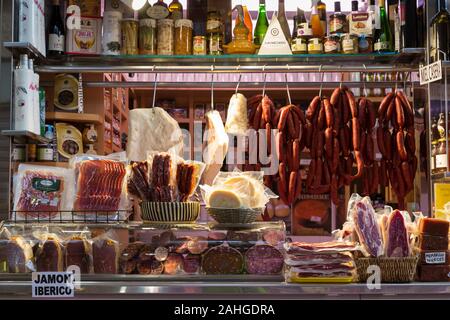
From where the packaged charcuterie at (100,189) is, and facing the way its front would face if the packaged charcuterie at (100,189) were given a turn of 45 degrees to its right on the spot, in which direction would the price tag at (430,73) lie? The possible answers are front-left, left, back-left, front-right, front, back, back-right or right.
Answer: back-left

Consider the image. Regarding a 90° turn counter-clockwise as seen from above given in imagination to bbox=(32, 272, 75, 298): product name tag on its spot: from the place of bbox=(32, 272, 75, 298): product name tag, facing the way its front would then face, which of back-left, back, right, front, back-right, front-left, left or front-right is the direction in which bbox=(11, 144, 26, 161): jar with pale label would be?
left

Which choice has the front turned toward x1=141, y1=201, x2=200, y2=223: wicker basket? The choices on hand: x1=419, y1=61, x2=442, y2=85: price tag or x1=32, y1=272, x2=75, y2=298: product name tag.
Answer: x1=419, y1=61, x2=442, y2=85: price tag

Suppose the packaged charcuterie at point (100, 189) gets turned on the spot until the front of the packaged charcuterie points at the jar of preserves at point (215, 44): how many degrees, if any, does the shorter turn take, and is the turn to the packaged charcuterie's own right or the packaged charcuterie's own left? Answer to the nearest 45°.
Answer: approximately 135° to the packaged charcuterie's own left

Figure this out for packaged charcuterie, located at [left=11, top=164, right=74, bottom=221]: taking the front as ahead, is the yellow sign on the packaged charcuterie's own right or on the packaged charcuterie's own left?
on the packaged charcuterie's own left

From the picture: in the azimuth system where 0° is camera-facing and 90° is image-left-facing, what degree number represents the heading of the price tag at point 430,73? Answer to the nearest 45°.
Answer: approximately 45°

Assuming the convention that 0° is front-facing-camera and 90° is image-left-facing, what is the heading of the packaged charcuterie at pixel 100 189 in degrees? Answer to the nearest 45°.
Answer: approximately 0°

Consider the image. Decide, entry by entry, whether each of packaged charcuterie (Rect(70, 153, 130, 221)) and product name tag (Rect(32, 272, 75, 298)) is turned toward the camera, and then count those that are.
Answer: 2

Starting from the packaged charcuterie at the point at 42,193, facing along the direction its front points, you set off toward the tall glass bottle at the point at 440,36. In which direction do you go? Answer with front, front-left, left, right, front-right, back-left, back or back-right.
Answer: left

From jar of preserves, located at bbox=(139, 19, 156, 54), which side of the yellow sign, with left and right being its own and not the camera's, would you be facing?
right
